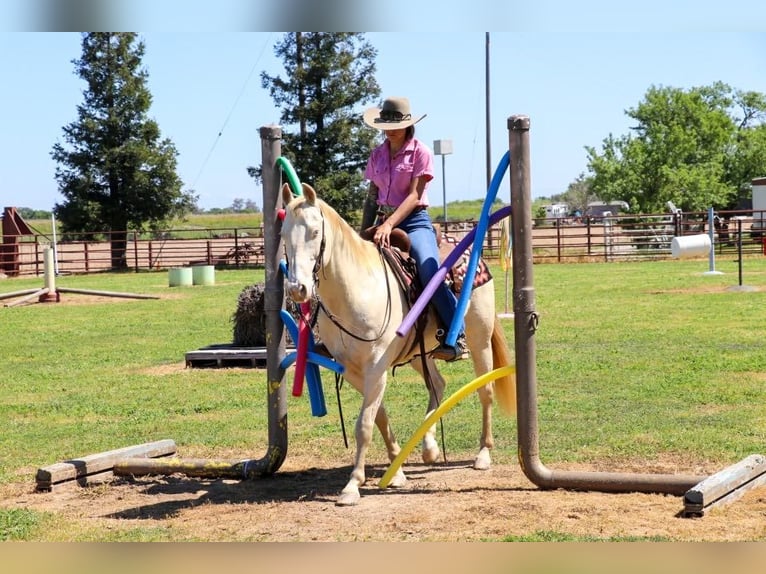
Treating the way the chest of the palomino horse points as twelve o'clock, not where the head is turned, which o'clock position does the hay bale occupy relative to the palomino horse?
The hay bale is roughly at 4 o'clock from the palomino horse.

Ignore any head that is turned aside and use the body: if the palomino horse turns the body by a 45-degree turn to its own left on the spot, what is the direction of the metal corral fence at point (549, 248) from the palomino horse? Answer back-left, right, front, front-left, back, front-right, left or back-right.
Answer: back

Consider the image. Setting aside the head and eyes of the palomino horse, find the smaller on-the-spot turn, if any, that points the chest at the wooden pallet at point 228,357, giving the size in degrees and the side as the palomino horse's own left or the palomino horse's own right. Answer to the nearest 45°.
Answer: approximately 135° to the palomino horse's own right

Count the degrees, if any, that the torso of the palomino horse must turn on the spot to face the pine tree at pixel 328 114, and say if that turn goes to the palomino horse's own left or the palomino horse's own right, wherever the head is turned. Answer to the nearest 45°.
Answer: approximately 135° to the palomino horse's own right

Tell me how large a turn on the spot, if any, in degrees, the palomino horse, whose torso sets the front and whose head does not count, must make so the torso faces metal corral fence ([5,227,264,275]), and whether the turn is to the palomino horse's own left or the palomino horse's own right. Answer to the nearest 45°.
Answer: approximately 135° to the palomino horse's own right

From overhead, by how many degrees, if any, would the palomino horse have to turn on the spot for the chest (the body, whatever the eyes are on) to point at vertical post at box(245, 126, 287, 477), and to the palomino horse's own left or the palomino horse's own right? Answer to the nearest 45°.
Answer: approximately 90° to the palomino horse's own right

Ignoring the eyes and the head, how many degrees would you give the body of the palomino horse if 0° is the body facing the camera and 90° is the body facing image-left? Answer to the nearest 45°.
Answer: approximately 45°
